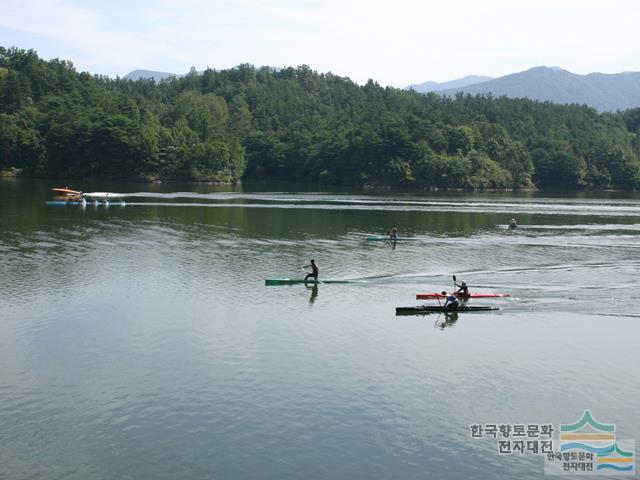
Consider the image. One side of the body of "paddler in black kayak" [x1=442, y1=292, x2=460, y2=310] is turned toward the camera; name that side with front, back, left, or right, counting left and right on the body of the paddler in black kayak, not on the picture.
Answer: left
